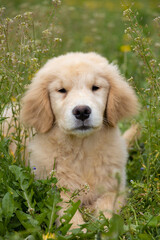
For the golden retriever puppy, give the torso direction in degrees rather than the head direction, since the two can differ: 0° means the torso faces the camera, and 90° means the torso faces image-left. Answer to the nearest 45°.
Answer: approximately 0°

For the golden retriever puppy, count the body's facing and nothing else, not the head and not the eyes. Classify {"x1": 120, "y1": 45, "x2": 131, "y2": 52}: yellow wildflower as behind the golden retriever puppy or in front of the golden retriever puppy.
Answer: behind

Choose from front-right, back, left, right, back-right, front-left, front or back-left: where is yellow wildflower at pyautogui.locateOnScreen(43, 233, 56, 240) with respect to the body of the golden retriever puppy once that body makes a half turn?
back
